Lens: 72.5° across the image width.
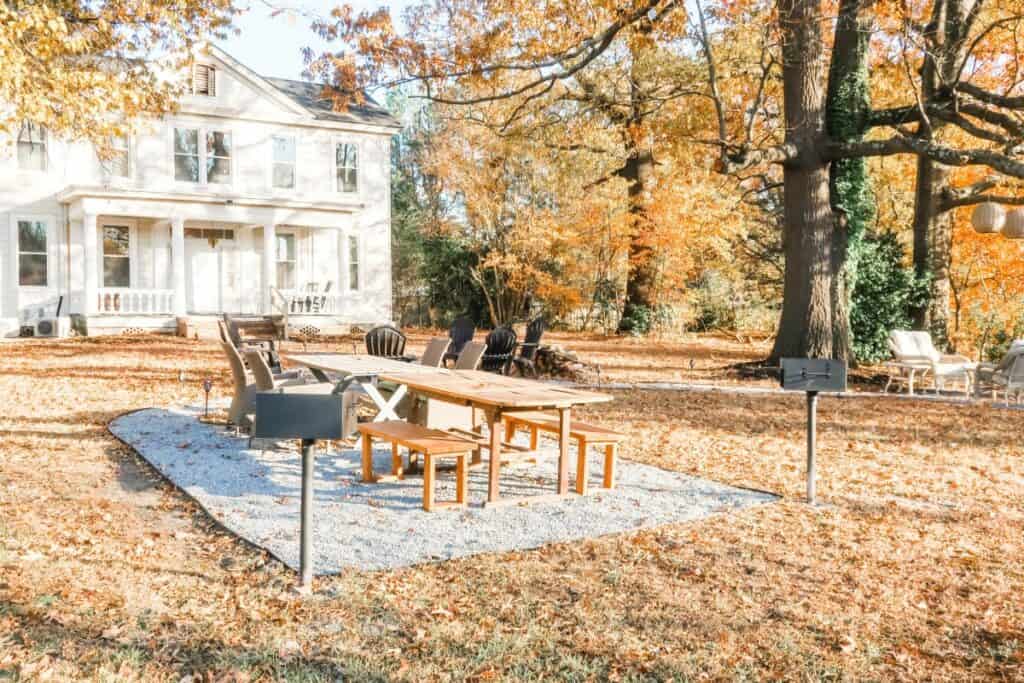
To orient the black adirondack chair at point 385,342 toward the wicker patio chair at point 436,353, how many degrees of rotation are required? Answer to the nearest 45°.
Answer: approximately 45° to its right

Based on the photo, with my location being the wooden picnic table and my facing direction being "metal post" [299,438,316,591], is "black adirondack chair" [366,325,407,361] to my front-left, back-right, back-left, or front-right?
back-right

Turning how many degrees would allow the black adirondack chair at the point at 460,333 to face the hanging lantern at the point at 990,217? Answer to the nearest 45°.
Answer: approximately 135° to its left

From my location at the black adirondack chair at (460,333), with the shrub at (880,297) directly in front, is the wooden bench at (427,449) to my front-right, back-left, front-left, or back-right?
back-right

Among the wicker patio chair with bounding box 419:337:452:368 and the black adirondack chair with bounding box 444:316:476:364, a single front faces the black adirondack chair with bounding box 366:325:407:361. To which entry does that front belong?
the black adirondack chair with bounding box 444:316:476:364

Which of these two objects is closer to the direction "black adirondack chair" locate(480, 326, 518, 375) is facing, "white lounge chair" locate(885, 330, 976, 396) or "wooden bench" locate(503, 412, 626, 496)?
the wooden bench

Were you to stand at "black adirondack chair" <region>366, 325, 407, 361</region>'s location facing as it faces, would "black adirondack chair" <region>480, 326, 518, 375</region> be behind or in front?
in front
